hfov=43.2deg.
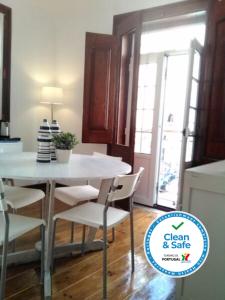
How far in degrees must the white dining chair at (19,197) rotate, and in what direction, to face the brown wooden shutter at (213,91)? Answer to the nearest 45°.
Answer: approximately 45° to its left

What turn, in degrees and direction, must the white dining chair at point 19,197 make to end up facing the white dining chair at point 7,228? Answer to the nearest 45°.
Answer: approximately 45° to its right

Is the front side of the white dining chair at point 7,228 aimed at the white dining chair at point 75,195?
yes

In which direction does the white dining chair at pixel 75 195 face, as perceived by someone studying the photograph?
facing the viewer and to the left of the viewer

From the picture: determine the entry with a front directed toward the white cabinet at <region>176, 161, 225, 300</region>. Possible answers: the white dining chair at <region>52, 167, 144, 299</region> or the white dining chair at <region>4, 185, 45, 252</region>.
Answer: the white dining chair at <region>4, 185, 45, 252</region>

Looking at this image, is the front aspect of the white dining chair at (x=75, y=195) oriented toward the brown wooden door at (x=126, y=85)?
no

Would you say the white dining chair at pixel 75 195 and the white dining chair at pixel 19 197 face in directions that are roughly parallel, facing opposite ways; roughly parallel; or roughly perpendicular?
roughly perpendicular

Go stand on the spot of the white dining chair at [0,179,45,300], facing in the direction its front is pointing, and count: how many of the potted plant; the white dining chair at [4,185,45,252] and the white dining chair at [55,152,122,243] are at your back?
0

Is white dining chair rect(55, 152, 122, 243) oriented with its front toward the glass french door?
no

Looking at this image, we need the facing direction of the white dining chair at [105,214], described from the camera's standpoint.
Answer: facing away from the viewer and to the left of the viewer

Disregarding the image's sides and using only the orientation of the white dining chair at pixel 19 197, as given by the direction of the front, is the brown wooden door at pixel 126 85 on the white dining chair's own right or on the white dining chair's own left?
on the white dining chair's own left

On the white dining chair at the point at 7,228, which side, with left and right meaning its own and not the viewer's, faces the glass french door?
front

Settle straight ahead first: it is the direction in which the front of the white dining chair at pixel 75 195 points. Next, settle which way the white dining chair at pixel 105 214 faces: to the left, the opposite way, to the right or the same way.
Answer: to the right

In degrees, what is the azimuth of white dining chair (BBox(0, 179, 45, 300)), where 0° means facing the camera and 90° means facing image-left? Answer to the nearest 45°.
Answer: approximately 225°

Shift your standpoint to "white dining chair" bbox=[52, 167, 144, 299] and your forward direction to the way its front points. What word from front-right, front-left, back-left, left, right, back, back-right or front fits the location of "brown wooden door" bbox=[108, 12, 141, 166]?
front-right

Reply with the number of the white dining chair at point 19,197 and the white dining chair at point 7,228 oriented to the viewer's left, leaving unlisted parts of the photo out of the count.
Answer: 0

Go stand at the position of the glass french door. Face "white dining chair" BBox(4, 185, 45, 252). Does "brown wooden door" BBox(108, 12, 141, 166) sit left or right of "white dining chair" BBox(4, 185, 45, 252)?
right

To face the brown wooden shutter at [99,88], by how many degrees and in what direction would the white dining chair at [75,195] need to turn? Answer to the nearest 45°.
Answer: approximately 135° to its right

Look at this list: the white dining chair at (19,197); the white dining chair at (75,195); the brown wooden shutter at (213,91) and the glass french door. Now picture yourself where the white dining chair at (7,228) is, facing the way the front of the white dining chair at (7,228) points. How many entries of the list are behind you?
0

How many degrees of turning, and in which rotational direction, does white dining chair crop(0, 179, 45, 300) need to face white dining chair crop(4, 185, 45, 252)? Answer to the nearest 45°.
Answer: approximately 45° to its left
